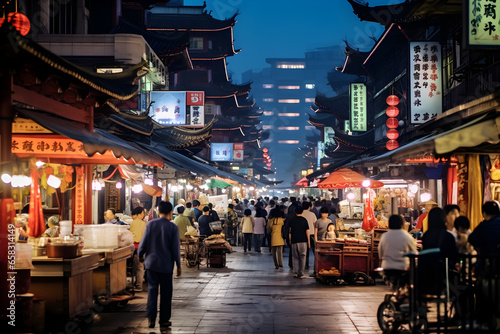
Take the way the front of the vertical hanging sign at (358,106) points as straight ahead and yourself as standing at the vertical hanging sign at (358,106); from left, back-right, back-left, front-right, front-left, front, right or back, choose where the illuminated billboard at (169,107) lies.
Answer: front-right

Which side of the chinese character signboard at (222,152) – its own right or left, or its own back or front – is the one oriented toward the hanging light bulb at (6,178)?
front

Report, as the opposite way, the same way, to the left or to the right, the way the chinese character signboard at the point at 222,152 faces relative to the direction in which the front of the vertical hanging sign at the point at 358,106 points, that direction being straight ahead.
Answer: the same way

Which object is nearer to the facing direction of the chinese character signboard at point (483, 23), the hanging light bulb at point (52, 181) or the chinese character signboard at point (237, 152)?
the hanging light bulb

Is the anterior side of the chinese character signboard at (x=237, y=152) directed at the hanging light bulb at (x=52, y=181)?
yes

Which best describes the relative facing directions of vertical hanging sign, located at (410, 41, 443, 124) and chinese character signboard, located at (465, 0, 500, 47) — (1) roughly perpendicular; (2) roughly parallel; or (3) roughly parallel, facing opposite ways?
roughly parallel

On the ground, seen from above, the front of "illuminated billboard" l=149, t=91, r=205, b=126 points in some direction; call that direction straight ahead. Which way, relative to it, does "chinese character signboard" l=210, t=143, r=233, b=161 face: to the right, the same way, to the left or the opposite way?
the same way

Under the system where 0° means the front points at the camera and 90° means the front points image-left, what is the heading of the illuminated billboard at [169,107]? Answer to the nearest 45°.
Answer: approximately 0°

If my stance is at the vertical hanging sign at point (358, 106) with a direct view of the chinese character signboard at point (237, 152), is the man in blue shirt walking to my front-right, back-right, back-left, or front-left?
back-left

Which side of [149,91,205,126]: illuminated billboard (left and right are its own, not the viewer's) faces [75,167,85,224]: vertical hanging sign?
front

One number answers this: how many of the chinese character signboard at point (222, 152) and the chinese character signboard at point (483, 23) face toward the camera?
2

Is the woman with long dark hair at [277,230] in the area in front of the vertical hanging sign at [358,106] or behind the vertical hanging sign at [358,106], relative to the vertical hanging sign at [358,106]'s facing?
in front

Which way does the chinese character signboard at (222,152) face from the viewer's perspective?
toward the camera

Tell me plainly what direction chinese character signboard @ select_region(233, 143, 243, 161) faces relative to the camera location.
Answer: facing the viewer

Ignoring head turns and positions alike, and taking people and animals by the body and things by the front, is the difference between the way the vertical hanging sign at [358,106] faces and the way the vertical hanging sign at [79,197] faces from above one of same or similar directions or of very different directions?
same or similar directions

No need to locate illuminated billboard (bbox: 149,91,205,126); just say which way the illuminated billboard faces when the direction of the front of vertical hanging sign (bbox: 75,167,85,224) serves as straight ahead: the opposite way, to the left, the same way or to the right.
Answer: the same way

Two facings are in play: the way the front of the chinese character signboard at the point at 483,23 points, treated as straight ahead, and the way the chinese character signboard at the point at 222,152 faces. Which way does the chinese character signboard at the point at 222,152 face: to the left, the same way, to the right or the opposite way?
the same way
